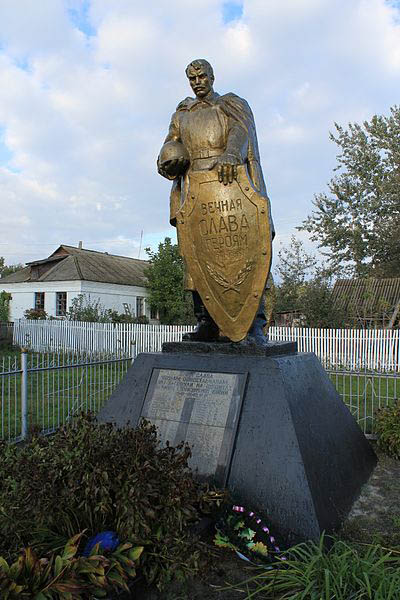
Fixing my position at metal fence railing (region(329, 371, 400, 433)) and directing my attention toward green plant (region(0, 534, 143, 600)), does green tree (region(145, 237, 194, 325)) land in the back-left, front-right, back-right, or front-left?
back-right

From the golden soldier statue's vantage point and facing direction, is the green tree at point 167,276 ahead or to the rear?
to the rear

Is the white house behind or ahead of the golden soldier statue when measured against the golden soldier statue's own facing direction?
behind

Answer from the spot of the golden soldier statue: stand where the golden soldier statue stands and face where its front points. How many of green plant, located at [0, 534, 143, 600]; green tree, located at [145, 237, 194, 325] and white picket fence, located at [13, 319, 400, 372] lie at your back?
2

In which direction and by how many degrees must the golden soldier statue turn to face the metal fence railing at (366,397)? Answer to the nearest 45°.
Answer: approximately 135° to its left

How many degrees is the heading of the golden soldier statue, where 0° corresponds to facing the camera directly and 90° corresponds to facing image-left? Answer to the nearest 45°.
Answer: approximately 0°

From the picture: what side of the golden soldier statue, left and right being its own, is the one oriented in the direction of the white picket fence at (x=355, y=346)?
back

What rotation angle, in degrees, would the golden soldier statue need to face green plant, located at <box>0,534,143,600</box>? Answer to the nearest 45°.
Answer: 0° — it already faces it

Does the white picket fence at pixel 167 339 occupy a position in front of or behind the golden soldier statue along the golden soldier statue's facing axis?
behind

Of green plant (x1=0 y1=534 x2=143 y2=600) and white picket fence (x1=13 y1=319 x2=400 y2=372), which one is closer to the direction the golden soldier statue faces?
the green plant
